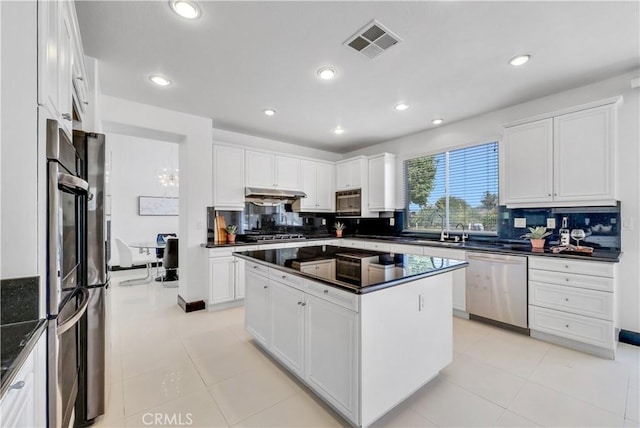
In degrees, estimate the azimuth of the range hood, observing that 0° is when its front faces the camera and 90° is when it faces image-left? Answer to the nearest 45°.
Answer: approximately 315°

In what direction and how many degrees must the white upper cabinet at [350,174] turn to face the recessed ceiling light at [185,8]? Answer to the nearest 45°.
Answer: approximately 45° to its left

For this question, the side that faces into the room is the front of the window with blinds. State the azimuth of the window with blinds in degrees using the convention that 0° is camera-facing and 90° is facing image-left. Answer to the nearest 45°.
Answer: approximately 45°

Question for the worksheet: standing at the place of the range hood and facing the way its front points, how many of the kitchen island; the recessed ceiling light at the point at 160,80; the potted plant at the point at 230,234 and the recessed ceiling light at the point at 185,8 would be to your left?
0

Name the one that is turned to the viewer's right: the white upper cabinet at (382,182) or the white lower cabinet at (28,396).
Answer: the white lower cabinet

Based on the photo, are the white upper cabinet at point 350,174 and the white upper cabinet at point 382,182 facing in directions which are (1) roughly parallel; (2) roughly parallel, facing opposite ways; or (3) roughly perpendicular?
roughly parallel

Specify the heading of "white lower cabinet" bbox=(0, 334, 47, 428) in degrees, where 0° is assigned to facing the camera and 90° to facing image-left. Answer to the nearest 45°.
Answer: approximately 270°

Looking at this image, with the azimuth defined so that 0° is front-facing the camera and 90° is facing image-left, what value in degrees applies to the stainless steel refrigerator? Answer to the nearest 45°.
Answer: approximately 270°

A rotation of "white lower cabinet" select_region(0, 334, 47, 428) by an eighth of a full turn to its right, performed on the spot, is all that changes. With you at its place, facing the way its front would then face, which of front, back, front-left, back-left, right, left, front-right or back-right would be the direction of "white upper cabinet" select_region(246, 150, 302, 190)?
left

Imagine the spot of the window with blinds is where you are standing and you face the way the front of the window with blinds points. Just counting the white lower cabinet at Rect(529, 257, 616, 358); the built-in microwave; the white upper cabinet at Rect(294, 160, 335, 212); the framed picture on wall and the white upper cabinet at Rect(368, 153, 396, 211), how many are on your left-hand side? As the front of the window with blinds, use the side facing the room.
1

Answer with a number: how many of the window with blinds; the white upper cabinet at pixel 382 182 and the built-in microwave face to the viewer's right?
0

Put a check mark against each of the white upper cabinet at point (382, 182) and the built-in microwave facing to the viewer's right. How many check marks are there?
0

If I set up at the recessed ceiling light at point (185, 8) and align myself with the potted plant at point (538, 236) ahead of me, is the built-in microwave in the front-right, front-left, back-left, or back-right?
front-left

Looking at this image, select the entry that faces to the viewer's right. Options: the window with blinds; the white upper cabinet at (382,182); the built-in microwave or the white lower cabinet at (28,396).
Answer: the white lower cabinet

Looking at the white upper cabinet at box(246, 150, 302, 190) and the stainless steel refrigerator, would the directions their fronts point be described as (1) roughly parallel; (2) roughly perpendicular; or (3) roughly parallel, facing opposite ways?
roughly perpendicular

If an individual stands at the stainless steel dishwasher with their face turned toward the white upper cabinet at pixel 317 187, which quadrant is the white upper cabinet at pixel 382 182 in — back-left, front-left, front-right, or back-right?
front-right

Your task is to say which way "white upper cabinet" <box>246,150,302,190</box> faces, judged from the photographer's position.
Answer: facing the viewer and to the right of the viewer

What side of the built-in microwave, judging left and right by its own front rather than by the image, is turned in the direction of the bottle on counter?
left
